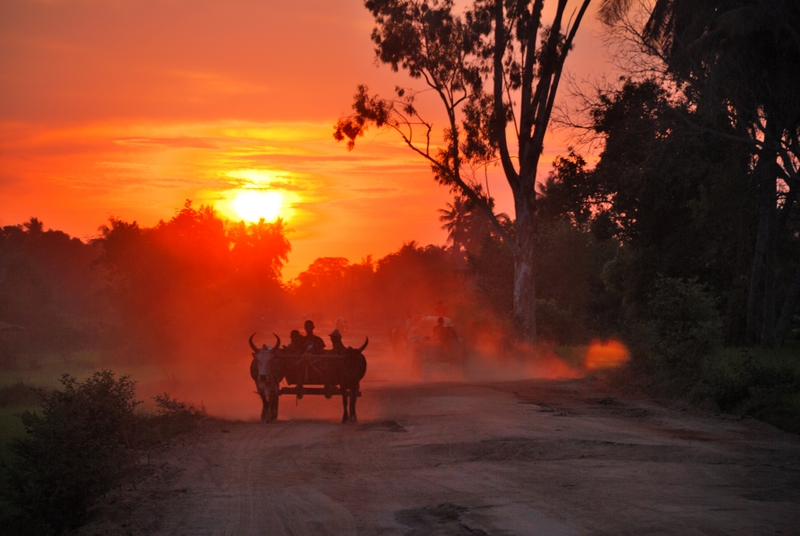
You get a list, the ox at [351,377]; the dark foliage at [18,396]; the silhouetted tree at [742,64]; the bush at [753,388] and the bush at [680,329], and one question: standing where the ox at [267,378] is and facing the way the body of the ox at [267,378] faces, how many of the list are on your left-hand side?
4

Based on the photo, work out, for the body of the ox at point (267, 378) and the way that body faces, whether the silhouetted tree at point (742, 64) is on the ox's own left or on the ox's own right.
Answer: on the ox's own left

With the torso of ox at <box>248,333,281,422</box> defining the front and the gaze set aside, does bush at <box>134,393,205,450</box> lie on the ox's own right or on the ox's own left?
on the ox's own right

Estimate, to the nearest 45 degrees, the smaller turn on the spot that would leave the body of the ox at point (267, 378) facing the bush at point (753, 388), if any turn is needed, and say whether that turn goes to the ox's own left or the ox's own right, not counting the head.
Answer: approximately 90° to the ox's own left

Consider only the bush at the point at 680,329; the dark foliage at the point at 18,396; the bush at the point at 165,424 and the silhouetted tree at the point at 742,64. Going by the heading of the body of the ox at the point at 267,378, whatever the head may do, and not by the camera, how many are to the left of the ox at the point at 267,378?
2

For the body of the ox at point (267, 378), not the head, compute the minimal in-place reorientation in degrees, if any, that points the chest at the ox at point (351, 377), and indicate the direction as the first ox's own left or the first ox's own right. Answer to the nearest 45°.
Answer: approximately 90° to the first ox's own left

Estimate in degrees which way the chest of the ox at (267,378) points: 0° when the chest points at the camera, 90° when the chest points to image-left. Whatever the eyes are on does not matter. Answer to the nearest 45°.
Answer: approximately 0°

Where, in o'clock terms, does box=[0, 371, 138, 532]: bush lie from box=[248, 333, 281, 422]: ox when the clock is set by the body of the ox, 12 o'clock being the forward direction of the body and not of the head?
The bush is roughly at 1 o'clock from the ox.

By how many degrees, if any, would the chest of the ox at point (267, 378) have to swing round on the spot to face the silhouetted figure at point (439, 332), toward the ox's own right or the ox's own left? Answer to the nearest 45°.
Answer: approximately 135° to the ox's own left
